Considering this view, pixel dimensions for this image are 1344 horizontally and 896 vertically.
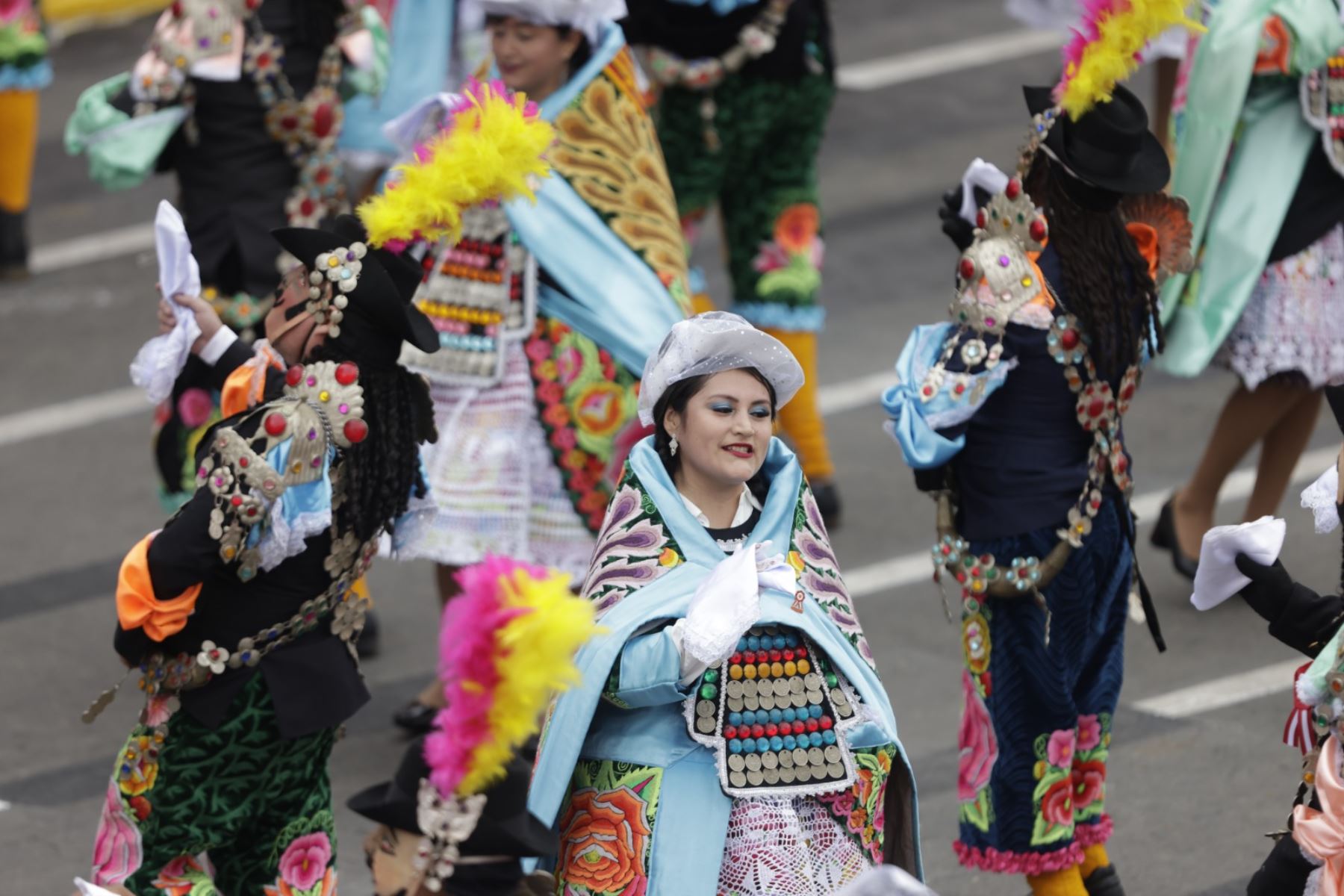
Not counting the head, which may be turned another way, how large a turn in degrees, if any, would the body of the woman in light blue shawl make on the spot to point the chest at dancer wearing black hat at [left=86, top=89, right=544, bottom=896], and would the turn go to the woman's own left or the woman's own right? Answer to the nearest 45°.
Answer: approximately 135° to the woman's own right

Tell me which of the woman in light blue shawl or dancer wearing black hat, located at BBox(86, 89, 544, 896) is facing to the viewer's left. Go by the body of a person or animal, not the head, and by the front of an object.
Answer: the dancer wearing black hat

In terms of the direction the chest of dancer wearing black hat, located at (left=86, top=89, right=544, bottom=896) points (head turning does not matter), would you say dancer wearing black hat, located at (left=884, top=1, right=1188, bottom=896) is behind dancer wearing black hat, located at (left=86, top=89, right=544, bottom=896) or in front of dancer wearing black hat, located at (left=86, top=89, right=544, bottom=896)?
behind

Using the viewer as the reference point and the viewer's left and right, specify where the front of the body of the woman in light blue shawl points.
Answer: facing the viewer and to the right of the viewer

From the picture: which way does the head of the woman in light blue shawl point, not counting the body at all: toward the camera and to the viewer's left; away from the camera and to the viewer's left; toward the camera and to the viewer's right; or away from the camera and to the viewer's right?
toward the camera and to the viewer's right

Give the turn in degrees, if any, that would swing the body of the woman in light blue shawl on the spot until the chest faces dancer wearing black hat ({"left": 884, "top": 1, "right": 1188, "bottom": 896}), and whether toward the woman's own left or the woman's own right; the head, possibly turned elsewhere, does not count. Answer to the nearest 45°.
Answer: approximately 90° to the woman's own left

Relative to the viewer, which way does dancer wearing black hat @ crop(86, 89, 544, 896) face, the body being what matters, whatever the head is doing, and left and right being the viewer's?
facing to the left of the viewer
